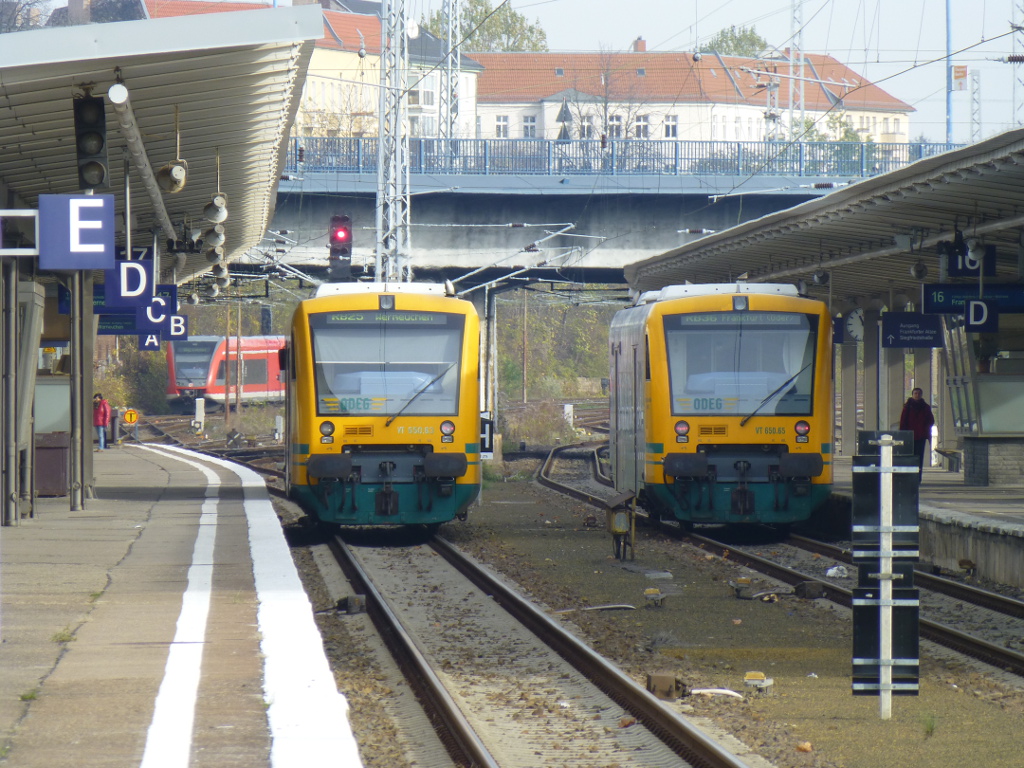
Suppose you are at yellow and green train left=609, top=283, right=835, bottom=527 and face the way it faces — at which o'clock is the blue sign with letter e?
The blue sign with letter e is roughly at 1 o'clock from the yellow and green train.

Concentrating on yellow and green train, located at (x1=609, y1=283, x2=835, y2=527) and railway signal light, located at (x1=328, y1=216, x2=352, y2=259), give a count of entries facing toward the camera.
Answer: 2

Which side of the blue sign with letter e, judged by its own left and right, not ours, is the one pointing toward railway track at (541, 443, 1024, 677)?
left

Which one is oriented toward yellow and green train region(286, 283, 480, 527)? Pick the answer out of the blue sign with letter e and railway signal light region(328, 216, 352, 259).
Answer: the railway signal light

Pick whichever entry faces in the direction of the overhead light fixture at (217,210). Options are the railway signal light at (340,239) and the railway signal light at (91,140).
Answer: the railway signal light at (340,239)

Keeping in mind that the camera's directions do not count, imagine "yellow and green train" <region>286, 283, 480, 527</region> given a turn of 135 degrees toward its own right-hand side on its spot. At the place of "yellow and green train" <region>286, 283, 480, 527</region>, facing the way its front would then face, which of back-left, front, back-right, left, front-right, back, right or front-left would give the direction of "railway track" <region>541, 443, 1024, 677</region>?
back

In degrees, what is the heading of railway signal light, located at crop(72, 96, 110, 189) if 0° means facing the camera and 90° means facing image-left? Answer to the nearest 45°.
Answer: approximately 0°

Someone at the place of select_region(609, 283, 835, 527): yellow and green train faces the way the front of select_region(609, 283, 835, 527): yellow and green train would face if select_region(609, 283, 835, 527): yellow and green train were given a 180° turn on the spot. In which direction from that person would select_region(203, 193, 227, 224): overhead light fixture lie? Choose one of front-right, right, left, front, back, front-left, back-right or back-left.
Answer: left

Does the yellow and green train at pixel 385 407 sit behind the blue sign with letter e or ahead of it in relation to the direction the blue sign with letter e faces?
behind

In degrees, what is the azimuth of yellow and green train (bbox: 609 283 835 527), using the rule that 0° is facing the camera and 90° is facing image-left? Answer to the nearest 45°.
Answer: approximately 0°

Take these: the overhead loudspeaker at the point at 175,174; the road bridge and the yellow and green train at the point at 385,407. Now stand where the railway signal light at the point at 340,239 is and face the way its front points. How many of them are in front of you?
2

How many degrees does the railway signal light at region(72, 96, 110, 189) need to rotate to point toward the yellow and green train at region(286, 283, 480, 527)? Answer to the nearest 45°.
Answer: approximately 135° to its left
